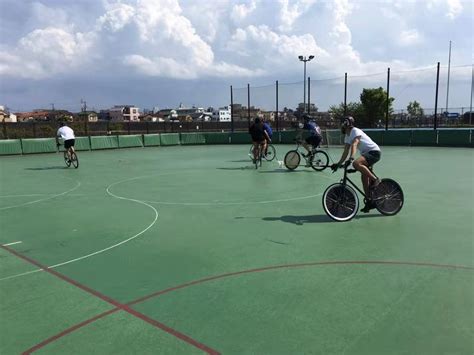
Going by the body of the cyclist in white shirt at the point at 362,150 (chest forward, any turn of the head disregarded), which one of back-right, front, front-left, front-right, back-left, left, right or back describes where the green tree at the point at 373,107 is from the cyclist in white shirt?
back-right

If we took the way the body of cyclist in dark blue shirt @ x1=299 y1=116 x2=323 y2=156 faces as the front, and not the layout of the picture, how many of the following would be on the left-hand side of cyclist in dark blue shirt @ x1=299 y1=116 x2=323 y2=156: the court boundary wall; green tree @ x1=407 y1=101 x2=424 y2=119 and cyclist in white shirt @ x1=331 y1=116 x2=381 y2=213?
1

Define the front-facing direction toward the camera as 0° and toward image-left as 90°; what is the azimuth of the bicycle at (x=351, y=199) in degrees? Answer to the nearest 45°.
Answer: approximately 45°

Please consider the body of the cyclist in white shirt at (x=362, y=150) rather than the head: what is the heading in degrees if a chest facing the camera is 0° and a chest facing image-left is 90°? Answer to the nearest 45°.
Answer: approximately 45°

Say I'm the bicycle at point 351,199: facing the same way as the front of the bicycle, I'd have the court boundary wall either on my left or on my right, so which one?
on my right

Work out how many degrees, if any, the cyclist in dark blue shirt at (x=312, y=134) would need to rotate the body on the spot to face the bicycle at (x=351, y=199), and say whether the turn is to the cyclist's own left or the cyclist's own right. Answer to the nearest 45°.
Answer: approximately 90° to the cyclist's own left

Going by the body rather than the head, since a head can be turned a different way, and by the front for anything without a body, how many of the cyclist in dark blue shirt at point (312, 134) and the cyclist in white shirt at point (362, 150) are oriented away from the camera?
0

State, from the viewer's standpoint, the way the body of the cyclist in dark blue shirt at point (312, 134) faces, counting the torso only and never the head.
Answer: to the viewer's left
